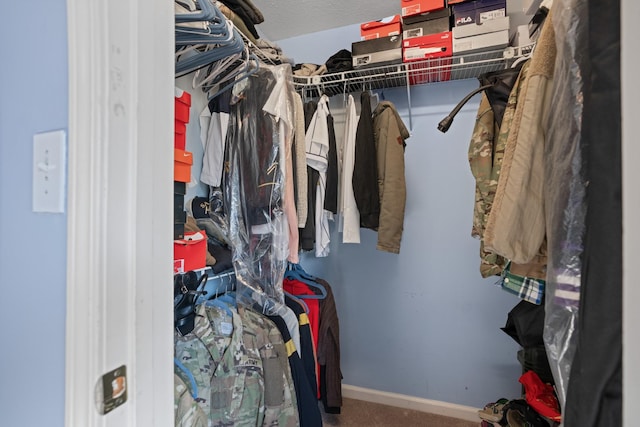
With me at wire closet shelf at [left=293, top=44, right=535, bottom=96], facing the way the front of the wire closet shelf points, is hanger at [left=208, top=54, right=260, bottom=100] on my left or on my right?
on my right

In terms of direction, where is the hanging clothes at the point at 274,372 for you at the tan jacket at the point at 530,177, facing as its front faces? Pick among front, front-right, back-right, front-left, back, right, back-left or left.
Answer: front-right

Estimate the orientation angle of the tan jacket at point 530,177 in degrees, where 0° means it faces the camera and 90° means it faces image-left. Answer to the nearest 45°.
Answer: approximately 45°

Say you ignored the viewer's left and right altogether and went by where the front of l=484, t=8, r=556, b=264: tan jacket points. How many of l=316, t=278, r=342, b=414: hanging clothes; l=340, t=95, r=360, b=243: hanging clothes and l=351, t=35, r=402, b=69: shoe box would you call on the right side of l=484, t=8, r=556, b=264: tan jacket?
3
